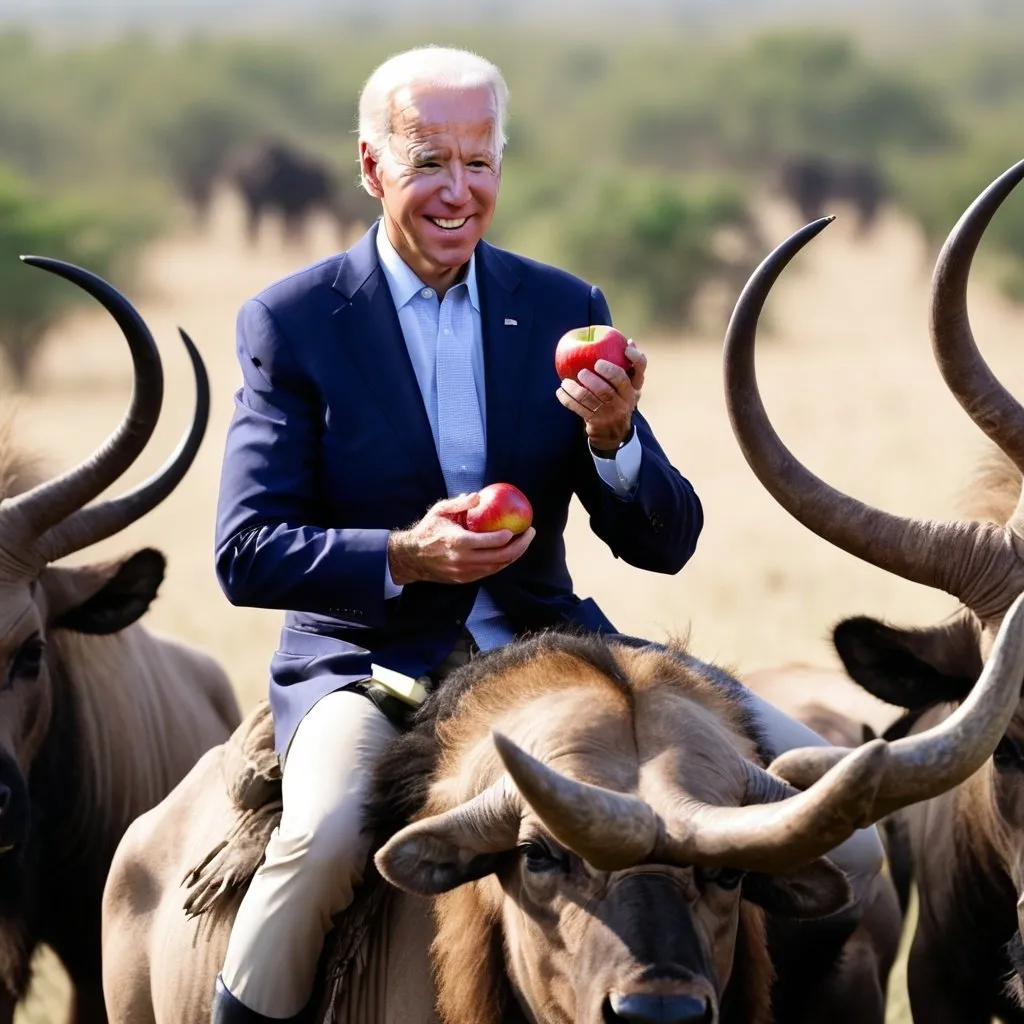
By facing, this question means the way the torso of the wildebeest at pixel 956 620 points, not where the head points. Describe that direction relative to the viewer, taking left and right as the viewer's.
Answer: facing the viewer and to the right of the viewer

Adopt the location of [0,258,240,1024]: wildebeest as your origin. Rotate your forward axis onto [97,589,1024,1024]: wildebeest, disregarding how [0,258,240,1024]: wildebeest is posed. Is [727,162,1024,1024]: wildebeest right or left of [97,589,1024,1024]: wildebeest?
left

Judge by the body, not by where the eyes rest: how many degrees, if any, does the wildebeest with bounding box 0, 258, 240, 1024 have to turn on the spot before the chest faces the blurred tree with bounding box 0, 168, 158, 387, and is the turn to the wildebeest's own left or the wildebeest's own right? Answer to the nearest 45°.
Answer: approximately 135° to the wildebeest's own right

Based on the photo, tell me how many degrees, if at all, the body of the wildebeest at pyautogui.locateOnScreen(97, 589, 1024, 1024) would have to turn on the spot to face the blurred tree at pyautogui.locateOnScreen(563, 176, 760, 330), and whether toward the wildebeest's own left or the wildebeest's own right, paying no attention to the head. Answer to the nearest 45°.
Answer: approximately 135° to the wildebeest's own left

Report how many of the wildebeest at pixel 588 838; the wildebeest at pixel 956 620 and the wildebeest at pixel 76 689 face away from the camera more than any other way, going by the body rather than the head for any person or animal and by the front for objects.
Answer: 0

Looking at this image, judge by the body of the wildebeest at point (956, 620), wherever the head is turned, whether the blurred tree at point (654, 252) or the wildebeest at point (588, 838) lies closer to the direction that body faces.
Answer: the wildebeest

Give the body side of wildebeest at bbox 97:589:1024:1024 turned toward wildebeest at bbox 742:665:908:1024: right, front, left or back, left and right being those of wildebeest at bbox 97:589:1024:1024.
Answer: left

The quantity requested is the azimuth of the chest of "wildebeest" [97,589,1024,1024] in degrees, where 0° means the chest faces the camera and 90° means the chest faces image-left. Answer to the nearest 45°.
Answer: approximately 315°

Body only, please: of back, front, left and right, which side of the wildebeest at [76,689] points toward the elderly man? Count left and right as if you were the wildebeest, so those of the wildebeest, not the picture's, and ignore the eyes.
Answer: left

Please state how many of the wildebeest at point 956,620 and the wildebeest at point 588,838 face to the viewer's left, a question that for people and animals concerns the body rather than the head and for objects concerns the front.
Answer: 0
